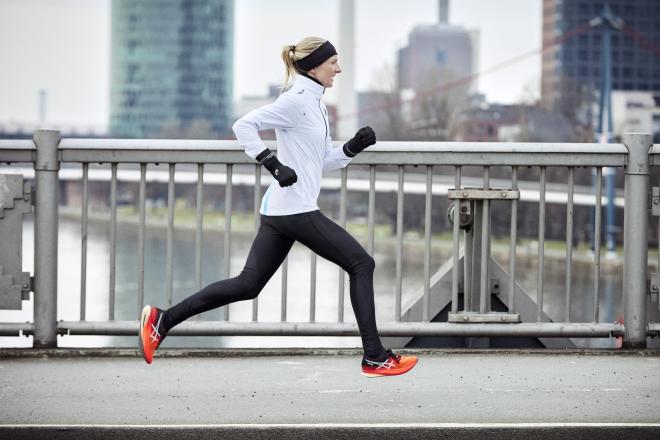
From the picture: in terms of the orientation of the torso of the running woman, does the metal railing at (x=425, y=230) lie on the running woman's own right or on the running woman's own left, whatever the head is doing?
on the running woman's own left

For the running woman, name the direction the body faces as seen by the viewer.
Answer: to the viewer's right

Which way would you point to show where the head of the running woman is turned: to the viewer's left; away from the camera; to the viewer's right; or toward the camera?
to the viewer's right
